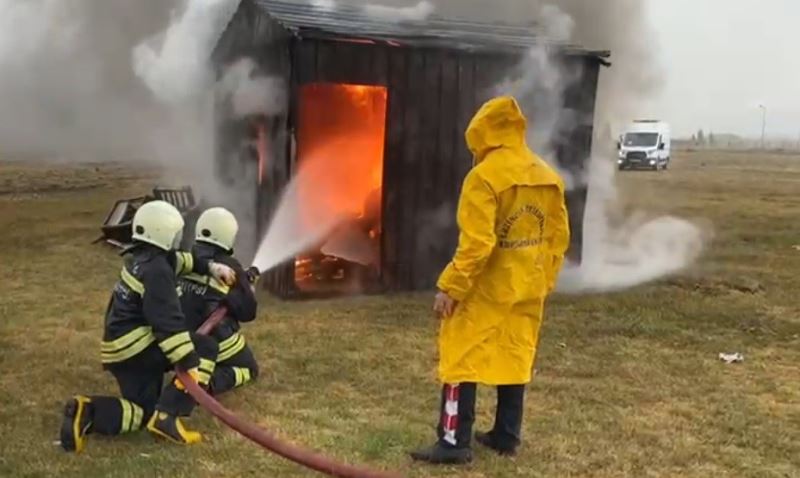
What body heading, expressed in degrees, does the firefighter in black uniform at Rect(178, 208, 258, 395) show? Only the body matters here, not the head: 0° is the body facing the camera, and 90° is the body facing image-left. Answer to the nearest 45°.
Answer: approximately 225°

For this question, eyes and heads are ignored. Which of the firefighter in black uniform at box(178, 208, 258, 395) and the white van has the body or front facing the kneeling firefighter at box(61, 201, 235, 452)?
the white van

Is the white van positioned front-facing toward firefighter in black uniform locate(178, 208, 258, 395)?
yes

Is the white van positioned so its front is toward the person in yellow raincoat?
yes

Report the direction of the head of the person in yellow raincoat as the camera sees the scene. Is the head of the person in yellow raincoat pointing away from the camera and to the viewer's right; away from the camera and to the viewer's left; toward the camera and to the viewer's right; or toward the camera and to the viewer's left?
away from the camera and to the viewer's left

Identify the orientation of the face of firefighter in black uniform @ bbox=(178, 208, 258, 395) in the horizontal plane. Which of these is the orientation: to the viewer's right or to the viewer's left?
to the viewer's right

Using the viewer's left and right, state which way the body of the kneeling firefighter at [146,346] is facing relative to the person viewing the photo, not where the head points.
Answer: facing away from the viewer and to the right of the viewer

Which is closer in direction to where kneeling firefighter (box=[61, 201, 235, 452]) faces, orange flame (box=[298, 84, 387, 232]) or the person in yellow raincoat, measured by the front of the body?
the orange flame

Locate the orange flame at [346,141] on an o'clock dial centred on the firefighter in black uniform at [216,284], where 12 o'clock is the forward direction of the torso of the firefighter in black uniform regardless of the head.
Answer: The orange flame is roughly at 11 o'clock from the firefighter in black uniform.

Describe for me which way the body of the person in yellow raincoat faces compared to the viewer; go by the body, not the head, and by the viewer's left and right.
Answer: facing away from the viewer and to the left of the viewer
